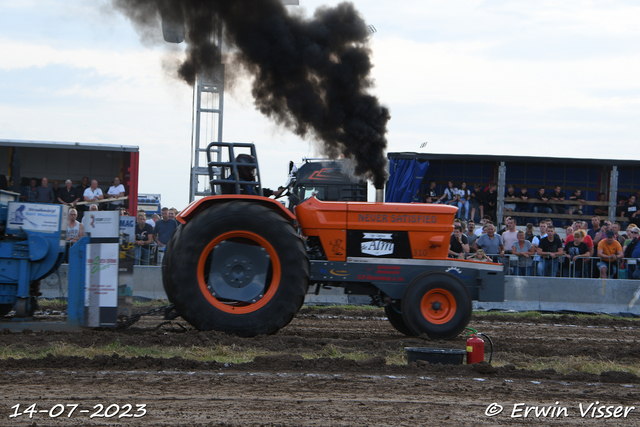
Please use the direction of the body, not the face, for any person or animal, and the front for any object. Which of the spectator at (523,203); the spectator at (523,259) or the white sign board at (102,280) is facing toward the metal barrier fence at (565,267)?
the spectator at (523,203)

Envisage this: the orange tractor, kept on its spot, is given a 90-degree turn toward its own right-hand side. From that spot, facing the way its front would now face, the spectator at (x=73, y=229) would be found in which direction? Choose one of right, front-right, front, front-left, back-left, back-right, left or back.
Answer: back-right

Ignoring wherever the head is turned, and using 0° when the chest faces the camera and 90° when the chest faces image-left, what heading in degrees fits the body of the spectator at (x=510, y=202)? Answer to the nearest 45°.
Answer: approximately 0°

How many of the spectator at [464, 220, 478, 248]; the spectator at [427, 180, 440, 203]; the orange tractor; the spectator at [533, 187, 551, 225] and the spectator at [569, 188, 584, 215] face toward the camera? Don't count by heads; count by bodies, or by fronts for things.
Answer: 4

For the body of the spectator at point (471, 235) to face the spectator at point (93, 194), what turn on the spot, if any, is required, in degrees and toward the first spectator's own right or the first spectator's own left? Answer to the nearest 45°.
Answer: approximately 90° to the first spectator's own right

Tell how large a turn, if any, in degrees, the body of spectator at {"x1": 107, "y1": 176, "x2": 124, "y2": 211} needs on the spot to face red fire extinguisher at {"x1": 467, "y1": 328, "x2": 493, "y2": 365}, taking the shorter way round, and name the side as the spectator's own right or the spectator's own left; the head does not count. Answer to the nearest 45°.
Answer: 0° — they already face it

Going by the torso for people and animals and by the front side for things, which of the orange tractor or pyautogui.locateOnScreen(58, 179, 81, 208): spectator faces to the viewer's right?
the orange tractor

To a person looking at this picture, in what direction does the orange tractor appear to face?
facing to the right of the viewer

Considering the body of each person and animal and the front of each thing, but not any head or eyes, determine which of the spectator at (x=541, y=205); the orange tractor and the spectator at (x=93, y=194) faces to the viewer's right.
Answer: the orange tractor

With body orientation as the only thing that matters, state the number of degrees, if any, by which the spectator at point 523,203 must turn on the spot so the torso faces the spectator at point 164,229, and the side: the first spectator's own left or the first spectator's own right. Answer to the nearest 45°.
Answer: approximately 45° to the first spectator's own right

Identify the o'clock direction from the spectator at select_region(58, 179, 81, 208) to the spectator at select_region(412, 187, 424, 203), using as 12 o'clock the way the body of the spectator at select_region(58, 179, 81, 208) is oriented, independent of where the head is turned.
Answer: the spectator at select_region(412, 187, 424, 203) is roughly at 9 o'clock from the spectator at select_region(58, 179, 81, 208).

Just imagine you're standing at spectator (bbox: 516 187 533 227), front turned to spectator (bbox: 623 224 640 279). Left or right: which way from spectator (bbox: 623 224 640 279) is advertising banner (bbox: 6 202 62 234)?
right
